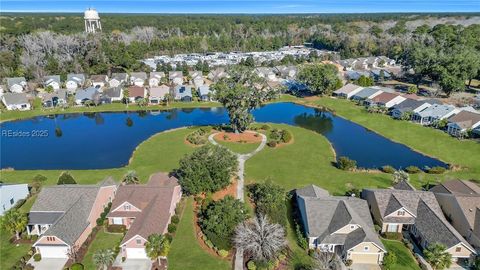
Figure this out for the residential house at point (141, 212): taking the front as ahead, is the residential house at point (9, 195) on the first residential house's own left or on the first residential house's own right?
on the first residential house's own right

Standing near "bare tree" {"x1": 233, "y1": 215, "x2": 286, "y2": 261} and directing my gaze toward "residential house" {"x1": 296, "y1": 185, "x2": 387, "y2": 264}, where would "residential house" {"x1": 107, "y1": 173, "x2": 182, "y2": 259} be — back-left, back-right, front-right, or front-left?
back-left

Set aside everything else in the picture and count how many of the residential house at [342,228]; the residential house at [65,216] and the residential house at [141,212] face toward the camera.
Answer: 3

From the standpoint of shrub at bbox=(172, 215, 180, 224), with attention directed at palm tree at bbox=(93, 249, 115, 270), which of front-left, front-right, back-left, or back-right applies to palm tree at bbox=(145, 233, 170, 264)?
front-left

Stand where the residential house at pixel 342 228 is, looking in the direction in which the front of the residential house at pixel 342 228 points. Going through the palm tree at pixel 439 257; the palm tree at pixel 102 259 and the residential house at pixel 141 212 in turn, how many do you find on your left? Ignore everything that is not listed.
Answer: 1

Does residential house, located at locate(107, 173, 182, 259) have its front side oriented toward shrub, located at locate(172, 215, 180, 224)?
no

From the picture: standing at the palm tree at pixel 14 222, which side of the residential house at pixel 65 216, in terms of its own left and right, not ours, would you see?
right

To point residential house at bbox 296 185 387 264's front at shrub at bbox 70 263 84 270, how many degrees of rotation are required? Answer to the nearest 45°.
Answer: approximately 45° to its right

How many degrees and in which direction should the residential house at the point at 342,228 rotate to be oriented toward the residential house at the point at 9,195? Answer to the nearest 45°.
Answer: approximately 90° to its right

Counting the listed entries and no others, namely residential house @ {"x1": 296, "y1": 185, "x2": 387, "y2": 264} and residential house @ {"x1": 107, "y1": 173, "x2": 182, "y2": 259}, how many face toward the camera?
2

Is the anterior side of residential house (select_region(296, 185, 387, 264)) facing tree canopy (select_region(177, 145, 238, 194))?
no

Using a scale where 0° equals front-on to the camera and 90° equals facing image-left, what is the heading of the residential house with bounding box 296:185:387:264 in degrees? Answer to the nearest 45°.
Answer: approximately 0°

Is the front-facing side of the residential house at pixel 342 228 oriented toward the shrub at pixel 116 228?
no

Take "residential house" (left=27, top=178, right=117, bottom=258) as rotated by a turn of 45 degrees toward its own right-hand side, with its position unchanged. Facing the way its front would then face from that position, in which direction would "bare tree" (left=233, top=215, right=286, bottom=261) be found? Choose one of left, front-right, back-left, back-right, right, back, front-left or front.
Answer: left

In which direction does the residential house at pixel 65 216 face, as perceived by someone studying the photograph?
facing the viewer

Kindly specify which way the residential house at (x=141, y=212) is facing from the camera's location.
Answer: facing the viewer

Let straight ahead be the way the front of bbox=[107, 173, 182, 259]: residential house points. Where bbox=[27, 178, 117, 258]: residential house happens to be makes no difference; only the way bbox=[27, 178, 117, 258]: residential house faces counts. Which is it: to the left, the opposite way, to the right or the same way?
the same way

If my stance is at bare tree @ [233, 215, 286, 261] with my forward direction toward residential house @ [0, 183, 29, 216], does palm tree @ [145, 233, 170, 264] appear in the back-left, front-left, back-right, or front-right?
front-left

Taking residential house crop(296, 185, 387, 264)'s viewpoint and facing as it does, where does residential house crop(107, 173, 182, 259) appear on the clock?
residential house crop(107, 173, 182, 259) is roughly at 3 o'clock from residential house crop(296, 185, 387, 264).
